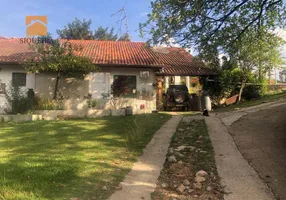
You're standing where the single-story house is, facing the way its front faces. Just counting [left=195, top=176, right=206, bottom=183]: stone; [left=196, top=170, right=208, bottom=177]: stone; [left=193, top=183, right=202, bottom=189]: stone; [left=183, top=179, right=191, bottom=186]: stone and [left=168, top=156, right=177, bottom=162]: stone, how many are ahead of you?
5

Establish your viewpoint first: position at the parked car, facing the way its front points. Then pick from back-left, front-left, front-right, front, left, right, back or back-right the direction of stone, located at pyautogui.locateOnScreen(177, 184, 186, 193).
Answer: back

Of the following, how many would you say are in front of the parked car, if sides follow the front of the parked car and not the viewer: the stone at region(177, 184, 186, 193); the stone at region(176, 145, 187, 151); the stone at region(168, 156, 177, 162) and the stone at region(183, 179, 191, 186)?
0

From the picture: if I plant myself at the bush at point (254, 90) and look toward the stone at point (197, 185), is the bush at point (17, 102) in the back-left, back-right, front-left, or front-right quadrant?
front-right

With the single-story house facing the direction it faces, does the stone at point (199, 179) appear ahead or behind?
ahead

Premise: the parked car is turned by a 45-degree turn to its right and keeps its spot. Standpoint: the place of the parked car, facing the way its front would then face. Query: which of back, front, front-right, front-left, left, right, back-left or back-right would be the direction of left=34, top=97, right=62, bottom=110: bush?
back-left

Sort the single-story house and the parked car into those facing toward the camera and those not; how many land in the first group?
1

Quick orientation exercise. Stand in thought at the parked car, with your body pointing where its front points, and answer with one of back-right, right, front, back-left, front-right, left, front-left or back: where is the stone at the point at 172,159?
back

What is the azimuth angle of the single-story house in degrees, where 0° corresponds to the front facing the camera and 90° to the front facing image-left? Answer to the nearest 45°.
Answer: approximately 0°

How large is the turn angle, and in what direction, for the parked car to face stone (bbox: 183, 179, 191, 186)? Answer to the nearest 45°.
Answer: approximately 180°

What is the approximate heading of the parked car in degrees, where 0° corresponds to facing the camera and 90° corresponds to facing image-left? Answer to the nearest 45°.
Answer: approximately 180°

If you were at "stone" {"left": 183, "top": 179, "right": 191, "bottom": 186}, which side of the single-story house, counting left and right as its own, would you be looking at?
front

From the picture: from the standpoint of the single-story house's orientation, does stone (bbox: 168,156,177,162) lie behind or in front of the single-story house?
in front

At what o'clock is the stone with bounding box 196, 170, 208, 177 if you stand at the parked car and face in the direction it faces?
The stone is roughly at 6 o'clock from the parked car.
